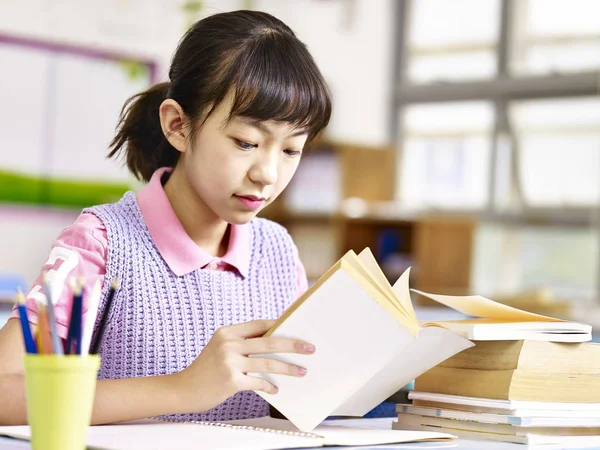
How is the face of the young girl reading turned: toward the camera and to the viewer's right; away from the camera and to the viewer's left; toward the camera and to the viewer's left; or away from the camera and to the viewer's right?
toward the camera and to the viewer's right

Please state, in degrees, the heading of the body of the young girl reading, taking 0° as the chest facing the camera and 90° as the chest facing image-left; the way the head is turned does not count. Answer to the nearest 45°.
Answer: approximately 315°

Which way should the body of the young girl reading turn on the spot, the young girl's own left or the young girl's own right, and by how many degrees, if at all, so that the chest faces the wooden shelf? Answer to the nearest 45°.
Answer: approximately 135° to the young girl's own left

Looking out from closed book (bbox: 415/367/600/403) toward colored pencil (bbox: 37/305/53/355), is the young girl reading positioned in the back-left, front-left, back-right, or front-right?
front-right
